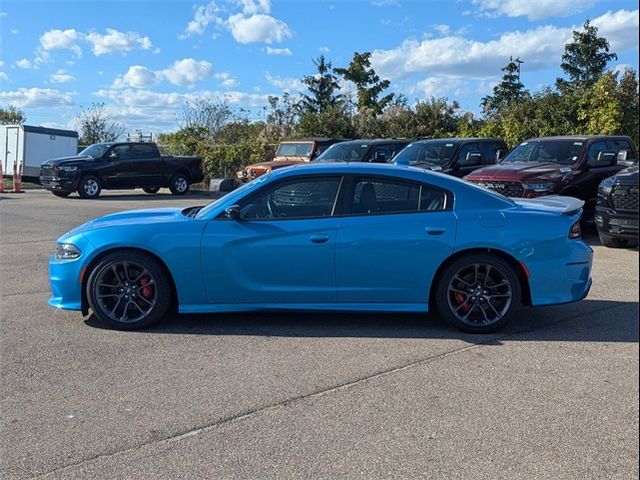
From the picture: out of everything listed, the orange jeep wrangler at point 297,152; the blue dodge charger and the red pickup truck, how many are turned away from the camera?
0

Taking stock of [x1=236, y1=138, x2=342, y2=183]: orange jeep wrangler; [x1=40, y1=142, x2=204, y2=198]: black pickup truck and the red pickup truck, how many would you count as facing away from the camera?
0

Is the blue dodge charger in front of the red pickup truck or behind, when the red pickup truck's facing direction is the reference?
in front

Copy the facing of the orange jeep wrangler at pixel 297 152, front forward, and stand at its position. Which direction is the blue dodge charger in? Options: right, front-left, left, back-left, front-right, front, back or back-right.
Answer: front-left

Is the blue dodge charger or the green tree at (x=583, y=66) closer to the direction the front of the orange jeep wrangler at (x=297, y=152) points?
the blue dodge charger

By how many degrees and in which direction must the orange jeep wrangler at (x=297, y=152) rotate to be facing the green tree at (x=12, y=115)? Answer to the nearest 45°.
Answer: approximately 90° to its right

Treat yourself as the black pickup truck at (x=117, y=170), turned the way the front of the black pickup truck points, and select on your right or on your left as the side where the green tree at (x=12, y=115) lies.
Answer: on your right

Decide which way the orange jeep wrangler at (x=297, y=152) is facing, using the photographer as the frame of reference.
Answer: facing the viewer and to the left of the viewer

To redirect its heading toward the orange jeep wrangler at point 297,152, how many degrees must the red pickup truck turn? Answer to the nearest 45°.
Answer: approximately 90° to its right

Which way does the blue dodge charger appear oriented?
to the viewer's left

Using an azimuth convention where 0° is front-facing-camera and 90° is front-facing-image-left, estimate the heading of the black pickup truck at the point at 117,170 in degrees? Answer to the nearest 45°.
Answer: approximately 45°

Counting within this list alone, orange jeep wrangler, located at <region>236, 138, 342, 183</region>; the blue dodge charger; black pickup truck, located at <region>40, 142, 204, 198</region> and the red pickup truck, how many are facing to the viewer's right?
0

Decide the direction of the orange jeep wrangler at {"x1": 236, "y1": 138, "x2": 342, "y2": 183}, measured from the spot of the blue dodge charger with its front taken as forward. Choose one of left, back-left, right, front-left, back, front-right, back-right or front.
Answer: right
